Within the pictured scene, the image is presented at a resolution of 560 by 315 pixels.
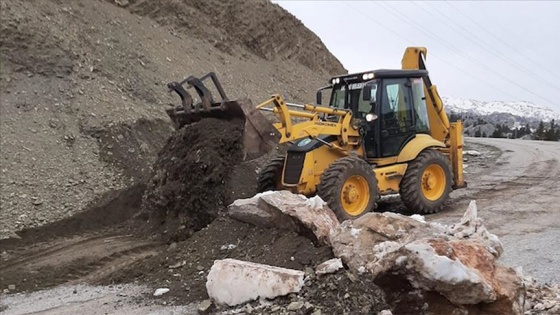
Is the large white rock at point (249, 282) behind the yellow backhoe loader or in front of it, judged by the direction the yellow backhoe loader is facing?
in front

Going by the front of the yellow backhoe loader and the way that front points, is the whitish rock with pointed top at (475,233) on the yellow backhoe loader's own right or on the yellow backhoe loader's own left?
on the yellow backhoe loader's own left

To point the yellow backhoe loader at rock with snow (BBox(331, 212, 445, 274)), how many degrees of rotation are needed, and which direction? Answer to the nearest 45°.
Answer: approximately 45° to its left

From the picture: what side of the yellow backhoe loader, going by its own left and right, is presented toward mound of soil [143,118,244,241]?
front

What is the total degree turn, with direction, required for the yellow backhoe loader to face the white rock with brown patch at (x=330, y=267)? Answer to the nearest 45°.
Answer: approximately 45° to its left

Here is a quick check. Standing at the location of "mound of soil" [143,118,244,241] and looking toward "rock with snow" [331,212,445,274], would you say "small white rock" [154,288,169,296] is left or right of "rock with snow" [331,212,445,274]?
right

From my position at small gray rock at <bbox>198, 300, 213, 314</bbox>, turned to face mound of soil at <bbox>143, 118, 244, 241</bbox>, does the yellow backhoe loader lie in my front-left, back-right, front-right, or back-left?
front-right
